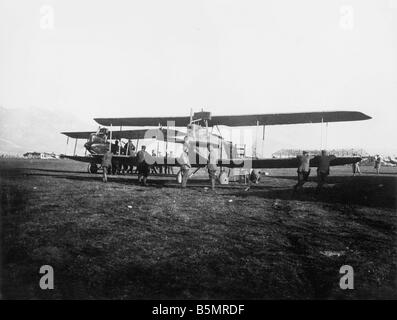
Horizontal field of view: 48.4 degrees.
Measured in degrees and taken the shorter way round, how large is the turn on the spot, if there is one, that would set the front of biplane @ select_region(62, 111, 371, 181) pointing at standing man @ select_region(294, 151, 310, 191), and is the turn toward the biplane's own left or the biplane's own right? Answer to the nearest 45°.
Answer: approximately 90° to the biplane's own left

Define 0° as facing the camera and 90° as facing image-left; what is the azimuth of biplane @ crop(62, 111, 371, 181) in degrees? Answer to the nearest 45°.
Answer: approximately 45°

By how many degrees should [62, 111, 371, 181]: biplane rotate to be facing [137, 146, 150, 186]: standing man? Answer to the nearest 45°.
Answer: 0° — it already faces them

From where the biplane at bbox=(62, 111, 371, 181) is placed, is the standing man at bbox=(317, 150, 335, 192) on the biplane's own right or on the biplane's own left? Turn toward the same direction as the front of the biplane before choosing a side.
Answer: on the biplane's own left
